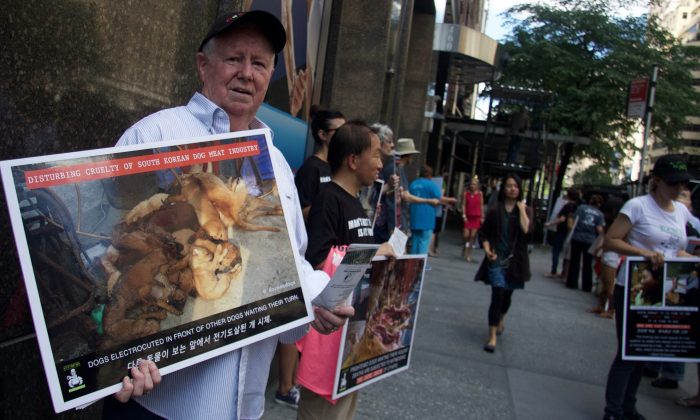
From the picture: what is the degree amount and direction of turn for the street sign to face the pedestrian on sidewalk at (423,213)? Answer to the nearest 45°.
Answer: approximately 45° to its right

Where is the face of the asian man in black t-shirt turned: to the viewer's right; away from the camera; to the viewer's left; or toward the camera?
to the viewer's right

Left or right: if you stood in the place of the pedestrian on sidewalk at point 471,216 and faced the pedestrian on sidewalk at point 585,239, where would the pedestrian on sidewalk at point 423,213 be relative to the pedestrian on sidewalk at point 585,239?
right

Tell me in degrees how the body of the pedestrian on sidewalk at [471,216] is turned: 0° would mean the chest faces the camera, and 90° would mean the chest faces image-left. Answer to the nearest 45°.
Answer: approximately 0°

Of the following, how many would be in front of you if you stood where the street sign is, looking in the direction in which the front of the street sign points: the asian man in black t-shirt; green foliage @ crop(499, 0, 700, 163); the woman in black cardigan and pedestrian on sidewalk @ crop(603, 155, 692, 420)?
3

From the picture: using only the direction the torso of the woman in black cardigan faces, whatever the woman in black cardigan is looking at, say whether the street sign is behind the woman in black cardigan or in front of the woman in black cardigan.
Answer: behind

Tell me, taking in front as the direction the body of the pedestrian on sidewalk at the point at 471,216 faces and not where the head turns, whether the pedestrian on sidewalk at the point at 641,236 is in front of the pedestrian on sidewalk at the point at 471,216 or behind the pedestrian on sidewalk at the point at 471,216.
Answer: in front

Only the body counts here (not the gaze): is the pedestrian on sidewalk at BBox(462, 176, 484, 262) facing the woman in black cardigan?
yes
